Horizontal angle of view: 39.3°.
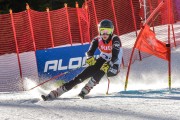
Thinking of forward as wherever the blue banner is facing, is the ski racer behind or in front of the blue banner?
in front

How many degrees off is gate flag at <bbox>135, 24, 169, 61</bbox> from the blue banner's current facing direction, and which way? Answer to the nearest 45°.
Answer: approximately 45° to its left

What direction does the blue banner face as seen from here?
toward the camera
